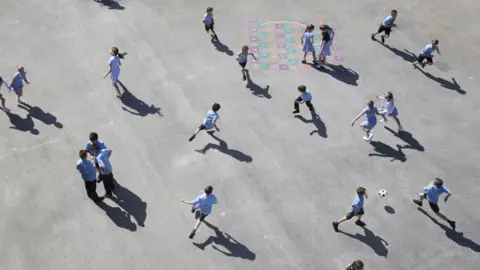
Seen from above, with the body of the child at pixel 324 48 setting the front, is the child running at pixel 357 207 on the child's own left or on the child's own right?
on the child's own left

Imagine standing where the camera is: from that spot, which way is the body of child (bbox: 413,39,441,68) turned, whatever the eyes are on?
to the viewer's right

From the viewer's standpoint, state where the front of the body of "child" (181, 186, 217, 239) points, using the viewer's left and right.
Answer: facing away from the viewer and to the right of the viewer

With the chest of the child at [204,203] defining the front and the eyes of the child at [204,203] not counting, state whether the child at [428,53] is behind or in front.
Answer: in front

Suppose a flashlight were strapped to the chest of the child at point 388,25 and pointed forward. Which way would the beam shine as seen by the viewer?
to the viewer's right

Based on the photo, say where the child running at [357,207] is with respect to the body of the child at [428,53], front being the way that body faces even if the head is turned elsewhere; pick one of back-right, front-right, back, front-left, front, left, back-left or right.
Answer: right

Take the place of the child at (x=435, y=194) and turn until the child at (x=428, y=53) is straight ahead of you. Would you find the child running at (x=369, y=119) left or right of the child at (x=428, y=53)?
left

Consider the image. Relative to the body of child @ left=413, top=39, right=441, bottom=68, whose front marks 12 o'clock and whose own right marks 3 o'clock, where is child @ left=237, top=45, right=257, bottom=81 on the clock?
child @ left=237, top=45, right=257, bottom=81 is roughly at 5 o'clock from child @ left=413, top=39, right=441, bottom=68.

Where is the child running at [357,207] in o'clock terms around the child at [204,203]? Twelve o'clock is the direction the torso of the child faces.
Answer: The child running is roughly at 3 o'clock from the child.
